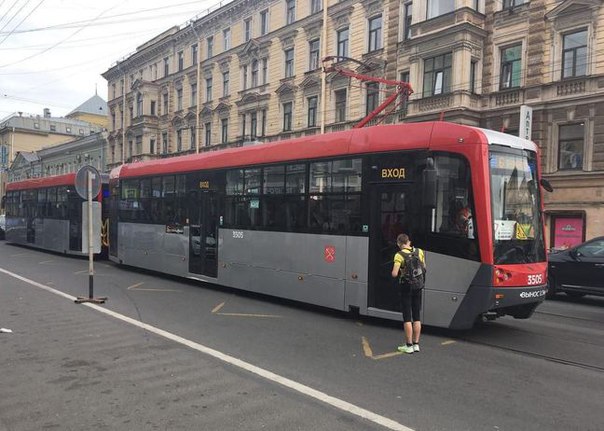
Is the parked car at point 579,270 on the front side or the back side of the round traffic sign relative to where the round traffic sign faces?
on the back side

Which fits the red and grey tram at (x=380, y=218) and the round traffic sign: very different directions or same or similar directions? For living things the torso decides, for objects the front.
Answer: very different directions

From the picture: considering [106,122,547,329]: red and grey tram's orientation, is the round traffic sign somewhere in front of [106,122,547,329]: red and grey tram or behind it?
behind

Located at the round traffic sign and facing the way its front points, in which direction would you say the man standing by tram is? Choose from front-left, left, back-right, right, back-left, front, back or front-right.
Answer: back

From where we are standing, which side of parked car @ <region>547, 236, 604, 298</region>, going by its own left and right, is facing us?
left

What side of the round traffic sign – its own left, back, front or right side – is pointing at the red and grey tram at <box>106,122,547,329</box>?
right

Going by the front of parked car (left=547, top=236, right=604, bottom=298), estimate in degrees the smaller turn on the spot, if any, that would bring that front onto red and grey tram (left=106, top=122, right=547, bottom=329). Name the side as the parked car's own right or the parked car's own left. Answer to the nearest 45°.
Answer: approximately 45° to the parked car's own left

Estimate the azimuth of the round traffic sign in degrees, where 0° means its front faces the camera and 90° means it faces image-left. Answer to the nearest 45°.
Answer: approximately 135°

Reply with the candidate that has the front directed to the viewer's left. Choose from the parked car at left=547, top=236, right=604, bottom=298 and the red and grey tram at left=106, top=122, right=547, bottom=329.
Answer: the parked car
